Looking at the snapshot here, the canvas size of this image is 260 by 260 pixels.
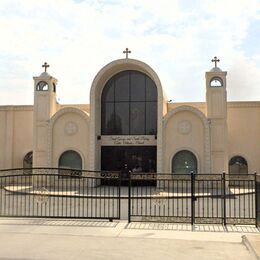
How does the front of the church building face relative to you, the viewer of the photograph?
facing the viewer

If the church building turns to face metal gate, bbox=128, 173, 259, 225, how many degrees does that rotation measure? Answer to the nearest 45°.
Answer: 0° — it already faces it

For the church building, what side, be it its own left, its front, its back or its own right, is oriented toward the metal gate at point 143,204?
front

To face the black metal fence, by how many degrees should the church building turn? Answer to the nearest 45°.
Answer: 0° — it already faces it

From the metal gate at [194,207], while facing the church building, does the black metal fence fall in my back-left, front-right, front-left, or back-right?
front-left
